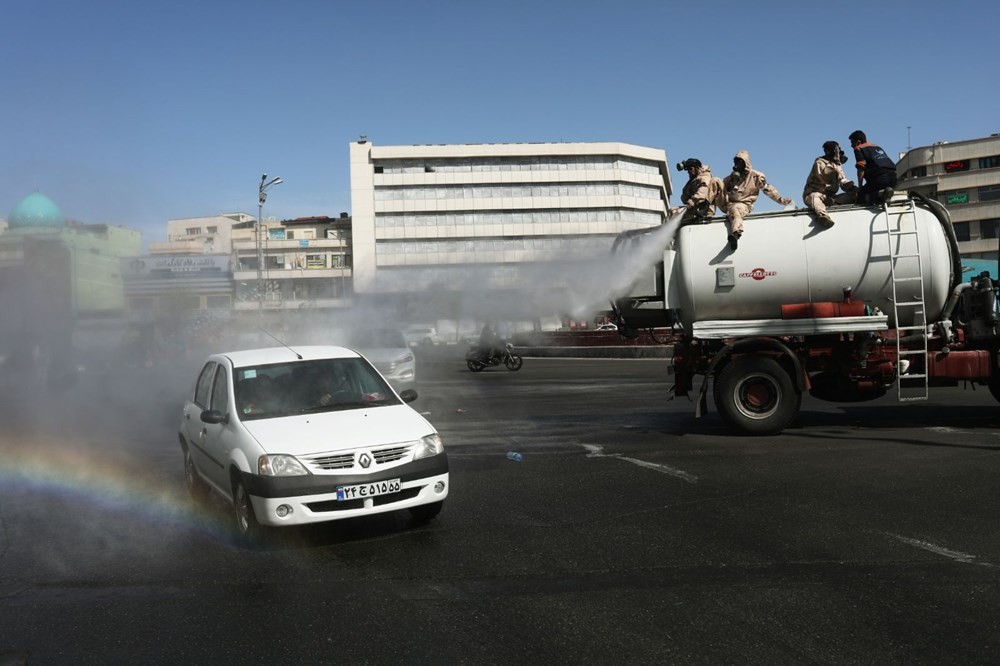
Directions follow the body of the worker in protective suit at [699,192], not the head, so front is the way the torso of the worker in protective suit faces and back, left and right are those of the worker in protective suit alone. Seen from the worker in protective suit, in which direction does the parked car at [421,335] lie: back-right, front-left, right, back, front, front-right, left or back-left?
front-right

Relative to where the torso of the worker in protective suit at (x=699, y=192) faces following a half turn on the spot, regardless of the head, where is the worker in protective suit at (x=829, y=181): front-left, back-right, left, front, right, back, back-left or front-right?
front

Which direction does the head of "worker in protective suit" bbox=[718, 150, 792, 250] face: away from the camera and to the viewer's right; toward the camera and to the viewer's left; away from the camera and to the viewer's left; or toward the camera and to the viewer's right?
toward the camera and to the viewer's left

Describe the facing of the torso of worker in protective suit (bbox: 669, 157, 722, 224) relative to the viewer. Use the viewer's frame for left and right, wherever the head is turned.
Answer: facing to the left of the viewer

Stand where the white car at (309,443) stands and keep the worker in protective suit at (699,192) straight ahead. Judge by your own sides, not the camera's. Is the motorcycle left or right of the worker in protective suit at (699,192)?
left

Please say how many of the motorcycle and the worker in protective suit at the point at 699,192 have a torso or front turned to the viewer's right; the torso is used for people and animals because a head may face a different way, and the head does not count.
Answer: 1

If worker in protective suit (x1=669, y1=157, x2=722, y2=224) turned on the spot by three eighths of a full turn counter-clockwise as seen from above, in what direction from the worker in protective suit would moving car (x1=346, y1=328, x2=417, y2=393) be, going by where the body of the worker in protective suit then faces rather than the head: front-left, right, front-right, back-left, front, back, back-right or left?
back

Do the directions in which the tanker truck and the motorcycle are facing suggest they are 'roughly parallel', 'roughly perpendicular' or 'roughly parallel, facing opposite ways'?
roughly parallel

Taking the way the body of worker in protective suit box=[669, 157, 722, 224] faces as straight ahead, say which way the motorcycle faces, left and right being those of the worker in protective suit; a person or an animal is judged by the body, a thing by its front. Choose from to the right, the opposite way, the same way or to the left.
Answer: the opposite way

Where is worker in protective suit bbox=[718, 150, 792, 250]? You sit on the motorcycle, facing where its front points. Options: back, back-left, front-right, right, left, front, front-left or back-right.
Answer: right
